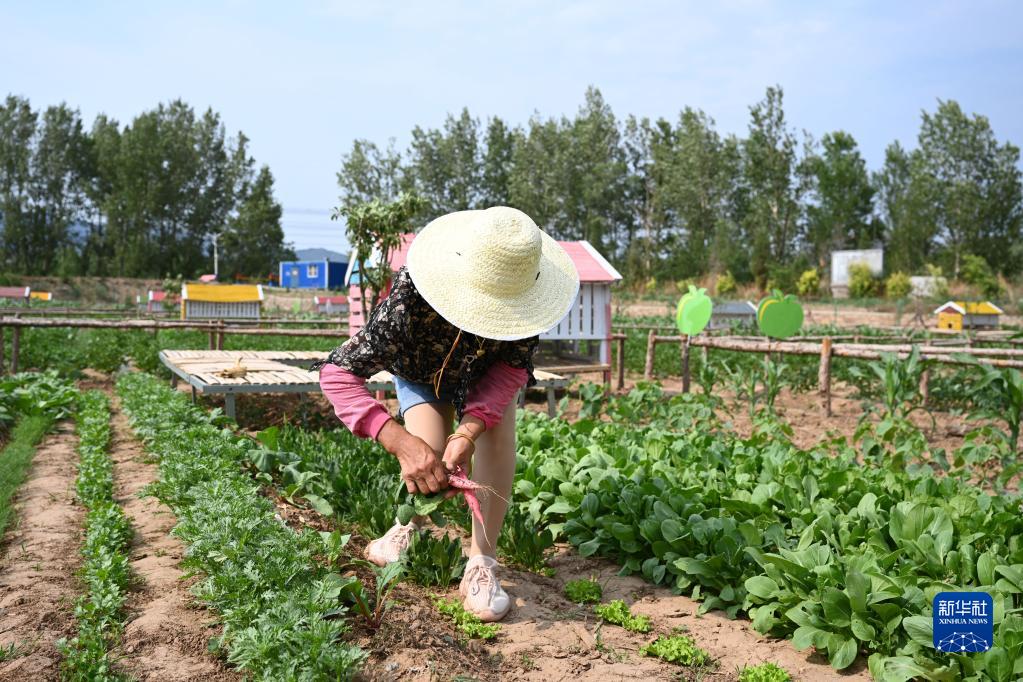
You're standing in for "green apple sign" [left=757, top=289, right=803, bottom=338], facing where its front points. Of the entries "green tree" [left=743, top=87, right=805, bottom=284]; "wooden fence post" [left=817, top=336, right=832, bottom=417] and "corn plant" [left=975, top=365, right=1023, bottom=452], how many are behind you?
1

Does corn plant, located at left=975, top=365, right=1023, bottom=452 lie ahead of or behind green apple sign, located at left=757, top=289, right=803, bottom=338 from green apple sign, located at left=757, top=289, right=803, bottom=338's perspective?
ahead

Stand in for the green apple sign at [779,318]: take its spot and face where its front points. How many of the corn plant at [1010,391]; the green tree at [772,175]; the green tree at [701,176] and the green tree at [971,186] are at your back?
3

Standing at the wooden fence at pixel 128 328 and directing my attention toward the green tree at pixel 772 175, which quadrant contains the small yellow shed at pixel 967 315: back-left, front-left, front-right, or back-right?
front-right

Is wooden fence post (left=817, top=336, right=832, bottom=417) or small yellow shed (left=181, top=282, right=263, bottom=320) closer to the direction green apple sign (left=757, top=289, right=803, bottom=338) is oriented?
the wooden fence post

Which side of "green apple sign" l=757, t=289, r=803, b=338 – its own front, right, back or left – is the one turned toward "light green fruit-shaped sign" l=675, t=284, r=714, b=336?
right

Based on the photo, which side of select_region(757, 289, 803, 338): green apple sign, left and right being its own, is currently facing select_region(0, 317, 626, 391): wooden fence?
right

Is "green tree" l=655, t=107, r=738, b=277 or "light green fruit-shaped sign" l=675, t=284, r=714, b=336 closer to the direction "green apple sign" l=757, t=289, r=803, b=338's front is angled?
the light green fruit-shaped sign

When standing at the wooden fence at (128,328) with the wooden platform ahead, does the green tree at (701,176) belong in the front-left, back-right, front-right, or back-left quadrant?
back-left

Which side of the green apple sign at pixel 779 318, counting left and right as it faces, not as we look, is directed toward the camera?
front

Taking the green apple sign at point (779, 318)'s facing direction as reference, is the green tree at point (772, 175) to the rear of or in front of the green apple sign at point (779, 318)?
to the rear

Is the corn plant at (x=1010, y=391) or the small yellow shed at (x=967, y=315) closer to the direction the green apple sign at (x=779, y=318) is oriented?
the corn plant

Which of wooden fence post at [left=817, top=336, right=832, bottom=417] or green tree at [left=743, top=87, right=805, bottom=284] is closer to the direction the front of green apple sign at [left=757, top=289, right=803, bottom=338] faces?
the wooden fence post

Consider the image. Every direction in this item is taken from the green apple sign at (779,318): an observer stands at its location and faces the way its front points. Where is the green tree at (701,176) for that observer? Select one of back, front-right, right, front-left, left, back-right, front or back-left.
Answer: back

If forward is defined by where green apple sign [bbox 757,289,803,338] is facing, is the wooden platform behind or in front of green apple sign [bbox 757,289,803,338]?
in front

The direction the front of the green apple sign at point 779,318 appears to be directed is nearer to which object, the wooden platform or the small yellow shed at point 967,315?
the wooden platform

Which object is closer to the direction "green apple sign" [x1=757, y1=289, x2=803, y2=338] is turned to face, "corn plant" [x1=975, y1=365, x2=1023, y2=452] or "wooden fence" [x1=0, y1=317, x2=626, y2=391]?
the corn plant
